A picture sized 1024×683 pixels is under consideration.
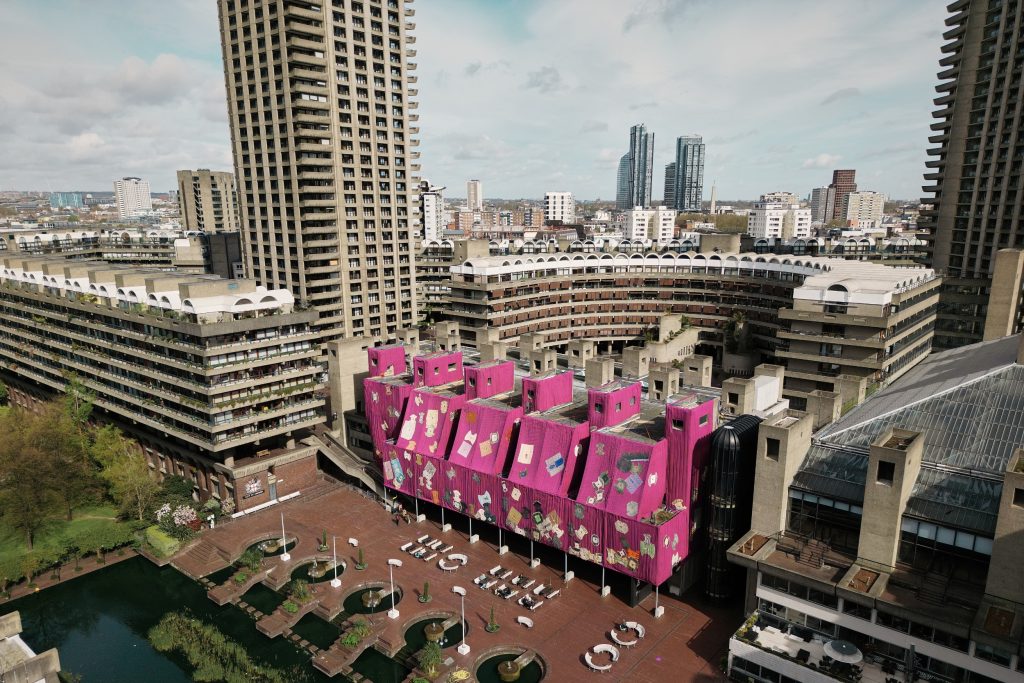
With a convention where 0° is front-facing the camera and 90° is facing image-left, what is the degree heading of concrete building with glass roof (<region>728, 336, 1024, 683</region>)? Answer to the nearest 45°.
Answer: approximately 45°
